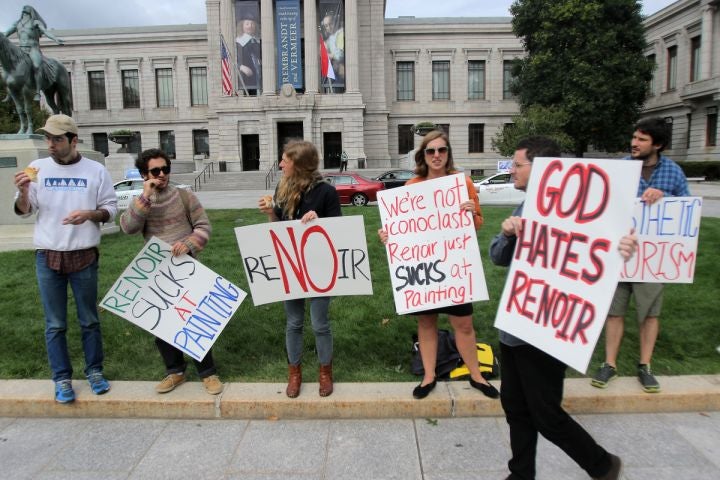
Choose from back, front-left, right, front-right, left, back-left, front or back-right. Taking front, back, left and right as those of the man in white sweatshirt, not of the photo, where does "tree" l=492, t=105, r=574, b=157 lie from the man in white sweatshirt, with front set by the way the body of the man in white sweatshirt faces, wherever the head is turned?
back-left

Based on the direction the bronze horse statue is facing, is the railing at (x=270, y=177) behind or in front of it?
behind

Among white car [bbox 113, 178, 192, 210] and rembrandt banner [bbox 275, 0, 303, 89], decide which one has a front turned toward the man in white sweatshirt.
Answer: the rembrandt banner

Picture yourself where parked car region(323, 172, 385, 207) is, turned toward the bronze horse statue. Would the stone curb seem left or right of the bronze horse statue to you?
left

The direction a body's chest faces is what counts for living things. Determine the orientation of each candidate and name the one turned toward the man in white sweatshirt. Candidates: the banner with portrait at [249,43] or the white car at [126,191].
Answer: the banner with portrait
